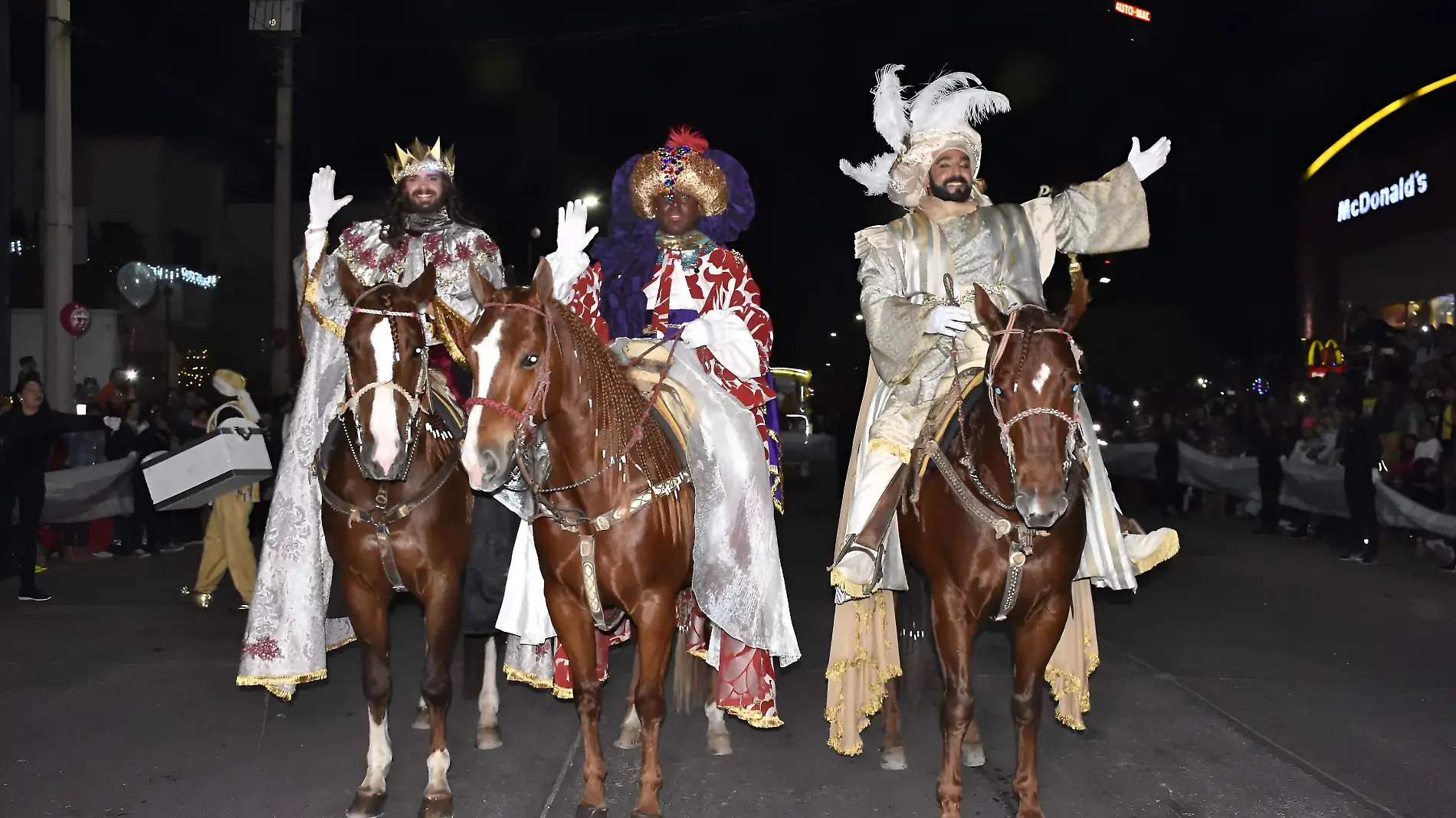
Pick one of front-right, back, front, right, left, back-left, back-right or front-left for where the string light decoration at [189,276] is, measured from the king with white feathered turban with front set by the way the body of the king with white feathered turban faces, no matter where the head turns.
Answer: back-right

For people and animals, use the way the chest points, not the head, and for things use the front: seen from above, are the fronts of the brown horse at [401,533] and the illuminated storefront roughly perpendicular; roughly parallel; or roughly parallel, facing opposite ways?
roughly perpendicular

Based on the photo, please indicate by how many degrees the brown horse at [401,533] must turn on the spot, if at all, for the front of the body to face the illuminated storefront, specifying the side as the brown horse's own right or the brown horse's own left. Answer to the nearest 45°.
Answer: approximately 135° to the brown horse's own left

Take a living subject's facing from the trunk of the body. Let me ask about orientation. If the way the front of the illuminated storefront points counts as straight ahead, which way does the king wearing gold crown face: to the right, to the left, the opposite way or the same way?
to the left

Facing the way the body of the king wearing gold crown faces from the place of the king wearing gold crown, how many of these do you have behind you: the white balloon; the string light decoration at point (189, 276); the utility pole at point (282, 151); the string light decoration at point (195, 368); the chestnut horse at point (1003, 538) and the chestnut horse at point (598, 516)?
4

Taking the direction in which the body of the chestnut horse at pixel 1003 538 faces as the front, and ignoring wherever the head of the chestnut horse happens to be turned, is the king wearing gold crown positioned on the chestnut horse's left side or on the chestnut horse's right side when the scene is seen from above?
on the chestnut horse's right side

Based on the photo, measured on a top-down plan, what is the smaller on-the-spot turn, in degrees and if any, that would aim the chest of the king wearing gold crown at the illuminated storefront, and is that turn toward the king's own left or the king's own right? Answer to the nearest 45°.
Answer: approximately 135° to the king's own left

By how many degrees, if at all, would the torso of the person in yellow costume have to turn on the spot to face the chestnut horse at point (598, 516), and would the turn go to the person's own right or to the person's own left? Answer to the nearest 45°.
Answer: approximately 90° to the person's own left

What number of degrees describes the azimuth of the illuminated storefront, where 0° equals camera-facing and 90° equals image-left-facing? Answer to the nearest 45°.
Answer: approximately 45°

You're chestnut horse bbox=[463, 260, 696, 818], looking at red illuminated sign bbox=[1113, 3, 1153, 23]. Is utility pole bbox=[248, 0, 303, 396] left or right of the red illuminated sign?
left
